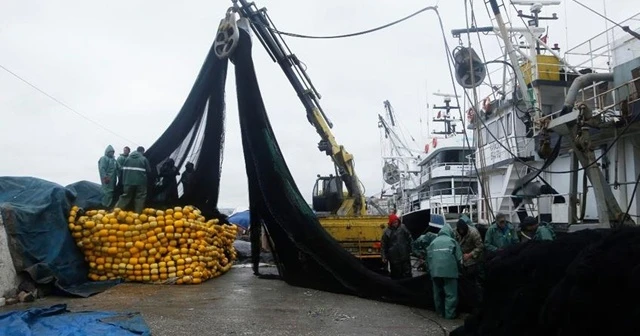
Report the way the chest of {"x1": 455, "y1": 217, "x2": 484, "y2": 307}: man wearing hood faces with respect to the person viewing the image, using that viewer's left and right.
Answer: facing the viewer and to the left of the viewer

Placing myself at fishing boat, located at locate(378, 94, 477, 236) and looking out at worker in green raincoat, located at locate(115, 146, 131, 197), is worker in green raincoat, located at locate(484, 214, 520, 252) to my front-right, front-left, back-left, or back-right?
front-left

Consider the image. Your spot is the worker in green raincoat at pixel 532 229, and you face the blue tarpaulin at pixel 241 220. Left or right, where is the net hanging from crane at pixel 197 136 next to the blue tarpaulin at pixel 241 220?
left

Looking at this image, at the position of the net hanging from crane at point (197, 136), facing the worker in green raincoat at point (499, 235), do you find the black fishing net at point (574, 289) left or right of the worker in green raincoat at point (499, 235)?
right

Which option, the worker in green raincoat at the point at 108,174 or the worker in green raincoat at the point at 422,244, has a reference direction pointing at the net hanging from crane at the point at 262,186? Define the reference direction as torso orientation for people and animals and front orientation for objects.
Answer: the worker in green raincoat at the point at 108,174

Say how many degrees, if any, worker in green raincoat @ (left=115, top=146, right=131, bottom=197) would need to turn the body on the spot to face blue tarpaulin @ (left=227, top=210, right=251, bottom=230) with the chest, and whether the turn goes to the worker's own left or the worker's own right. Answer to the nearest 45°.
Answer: approximately 45° to the worker's own left

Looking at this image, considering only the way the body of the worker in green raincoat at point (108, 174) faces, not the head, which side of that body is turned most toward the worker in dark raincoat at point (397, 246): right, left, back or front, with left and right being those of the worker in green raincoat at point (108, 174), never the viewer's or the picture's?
front

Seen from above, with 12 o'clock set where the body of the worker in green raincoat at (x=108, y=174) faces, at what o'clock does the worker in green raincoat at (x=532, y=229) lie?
the worker in green raincoat at (x=532, y=229) is roughly at 12 o'clock from the worker in green raincoat at (x=108, y=174).

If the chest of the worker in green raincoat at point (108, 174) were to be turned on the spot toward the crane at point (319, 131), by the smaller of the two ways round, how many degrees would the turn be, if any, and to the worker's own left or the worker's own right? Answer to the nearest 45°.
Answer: approximately 45° to the worker's own left

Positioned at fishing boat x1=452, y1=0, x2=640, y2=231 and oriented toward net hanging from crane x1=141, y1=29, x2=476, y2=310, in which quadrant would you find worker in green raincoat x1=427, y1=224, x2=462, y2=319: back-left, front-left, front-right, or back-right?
front-left
